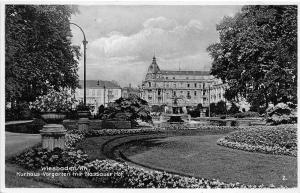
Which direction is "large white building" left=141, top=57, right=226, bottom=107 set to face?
toward the camera

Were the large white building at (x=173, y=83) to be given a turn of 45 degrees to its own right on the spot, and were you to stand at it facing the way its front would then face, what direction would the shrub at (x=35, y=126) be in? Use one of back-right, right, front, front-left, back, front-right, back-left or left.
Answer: front

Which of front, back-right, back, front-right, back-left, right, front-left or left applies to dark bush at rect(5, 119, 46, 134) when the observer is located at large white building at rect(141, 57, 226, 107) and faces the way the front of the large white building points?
front-right

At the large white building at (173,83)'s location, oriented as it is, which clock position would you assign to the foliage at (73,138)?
The foliage is roughly at 1 o'clock from the large white building.

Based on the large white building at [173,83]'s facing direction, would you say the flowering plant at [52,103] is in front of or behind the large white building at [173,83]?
in front

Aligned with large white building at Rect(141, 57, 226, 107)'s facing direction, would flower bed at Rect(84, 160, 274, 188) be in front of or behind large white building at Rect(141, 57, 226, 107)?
in front
